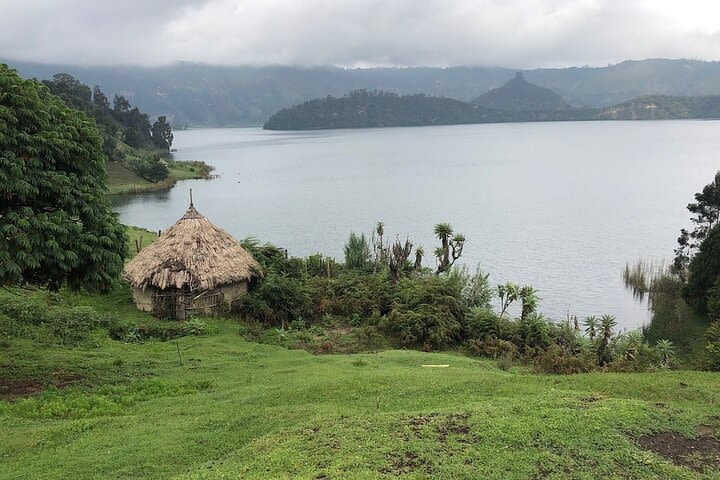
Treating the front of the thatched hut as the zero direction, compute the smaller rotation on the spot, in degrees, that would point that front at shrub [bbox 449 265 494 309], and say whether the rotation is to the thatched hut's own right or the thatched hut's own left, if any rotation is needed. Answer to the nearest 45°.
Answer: approximately 90° to the thatched hut's own left

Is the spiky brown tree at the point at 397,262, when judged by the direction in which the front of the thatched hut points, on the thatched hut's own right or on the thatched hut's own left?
on the thatched hut's own left

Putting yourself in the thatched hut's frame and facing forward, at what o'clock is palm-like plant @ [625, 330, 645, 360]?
The palm-like plant is roughly at 10 o'clock from the thatched hut.

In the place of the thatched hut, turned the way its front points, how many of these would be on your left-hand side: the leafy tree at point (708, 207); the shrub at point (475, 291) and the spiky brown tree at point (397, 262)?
3

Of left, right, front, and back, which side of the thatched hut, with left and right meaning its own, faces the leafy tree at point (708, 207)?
left

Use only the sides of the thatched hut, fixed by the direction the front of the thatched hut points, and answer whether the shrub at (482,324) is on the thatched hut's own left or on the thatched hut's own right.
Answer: on the thatched hut's own left

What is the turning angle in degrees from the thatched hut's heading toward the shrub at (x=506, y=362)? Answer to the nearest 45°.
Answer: approximately 45° to its left

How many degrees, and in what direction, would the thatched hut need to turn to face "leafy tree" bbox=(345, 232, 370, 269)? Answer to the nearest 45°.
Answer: approximately 135° to its left

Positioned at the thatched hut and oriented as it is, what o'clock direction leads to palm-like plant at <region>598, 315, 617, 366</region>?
The palm-like plant is roughly at 10 o'clock from the thatched hut.

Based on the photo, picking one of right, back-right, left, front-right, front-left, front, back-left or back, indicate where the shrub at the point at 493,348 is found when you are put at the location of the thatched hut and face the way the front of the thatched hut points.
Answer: front-left

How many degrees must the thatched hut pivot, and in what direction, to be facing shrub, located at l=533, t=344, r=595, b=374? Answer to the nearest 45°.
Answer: approximately 45° to its left

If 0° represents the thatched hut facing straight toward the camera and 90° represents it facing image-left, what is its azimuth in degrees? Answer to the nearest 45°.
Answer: approximately 0°
